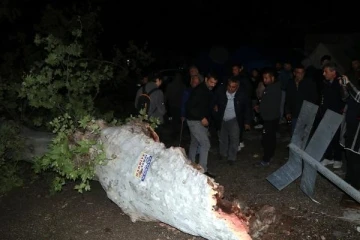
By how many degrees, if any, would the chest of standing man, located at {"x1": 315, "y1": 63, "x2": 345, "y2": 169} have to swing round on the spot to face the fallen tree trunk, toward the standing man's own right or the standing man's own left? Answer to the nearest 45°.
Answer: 0° — they already face it

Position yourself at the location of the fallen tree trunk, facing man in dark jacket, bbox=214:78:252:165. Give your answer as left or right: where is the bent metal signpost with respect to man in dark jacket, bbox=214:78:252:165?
right

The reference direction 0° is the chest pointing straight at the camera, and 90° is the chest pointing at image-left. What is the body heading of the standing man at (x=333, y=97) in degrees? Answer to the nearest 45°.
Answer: approximately 45°

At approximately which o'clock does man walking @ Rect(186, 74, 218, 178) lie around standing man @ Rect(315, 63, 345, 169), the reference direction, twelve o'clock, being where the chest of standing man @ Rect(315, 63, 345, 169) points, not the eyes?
man walking @ Rect(186, 74, 218, 178) is roughly at 1 o'clock from standing man @ Rect(315, 63, 345, 169).

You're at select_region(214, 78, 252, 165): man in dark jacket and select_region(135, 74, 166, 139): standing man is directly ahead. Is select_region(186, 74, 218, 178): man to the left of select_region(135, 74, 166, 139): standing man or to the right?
left

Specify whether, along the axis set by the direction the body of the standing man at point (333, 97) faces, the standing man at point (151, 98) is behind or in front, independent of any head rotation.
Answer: in front

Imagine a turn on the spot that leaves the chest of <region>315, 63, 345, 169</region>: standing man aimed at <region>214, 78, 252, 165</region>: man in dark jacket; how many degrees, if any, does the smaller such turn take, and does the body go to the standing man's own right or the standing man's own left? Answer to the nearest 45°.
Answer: approximately 45° to the standing man's own right
